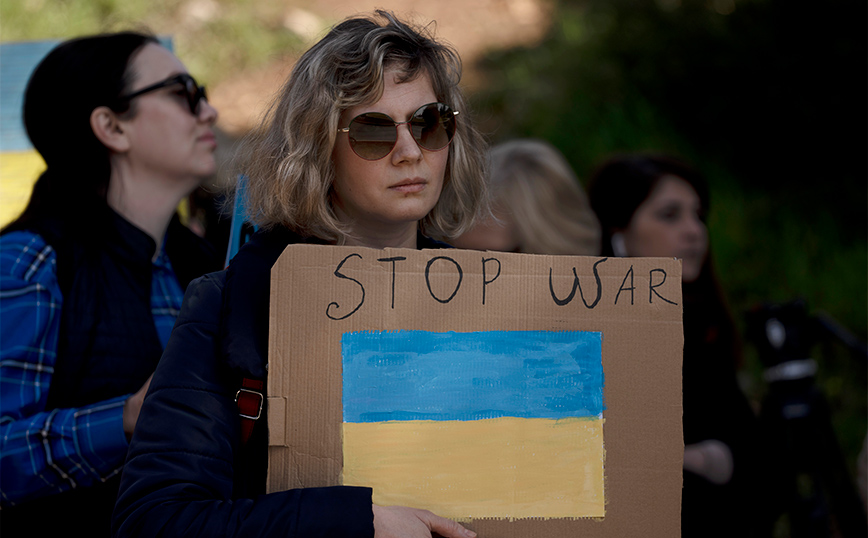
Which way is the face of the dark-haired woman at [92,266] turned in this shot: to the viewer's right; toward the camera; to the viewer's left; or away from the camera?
to the viewer's right

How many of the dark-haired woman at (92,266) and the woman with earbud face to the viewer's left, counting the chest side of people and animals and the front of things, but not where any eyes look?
0

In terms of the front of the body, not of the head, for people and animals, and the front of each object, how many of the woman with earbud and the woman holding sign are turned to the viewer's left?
0

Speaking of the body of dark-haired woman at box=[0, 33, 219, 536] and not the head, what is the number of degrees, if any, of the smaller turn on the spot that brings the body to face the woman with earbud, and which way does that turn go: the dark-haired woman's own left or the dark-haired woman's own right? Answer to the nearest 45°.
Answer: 0° — they already face them

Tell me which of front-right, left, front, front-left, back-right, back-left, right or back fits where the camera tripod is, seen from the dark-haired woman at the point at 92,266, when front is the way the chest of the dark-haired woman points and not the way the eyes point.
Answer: front

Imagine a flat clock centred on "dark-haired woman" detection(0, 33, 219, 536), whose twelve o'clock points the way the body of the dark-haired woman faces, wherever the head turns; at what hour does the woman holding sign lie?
The woman holding sign is roughly at 2 o'clock from the dark-haired woman.

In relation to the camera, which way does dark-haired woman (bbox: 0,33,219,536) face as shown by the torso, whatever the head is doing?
to the viewer's right
